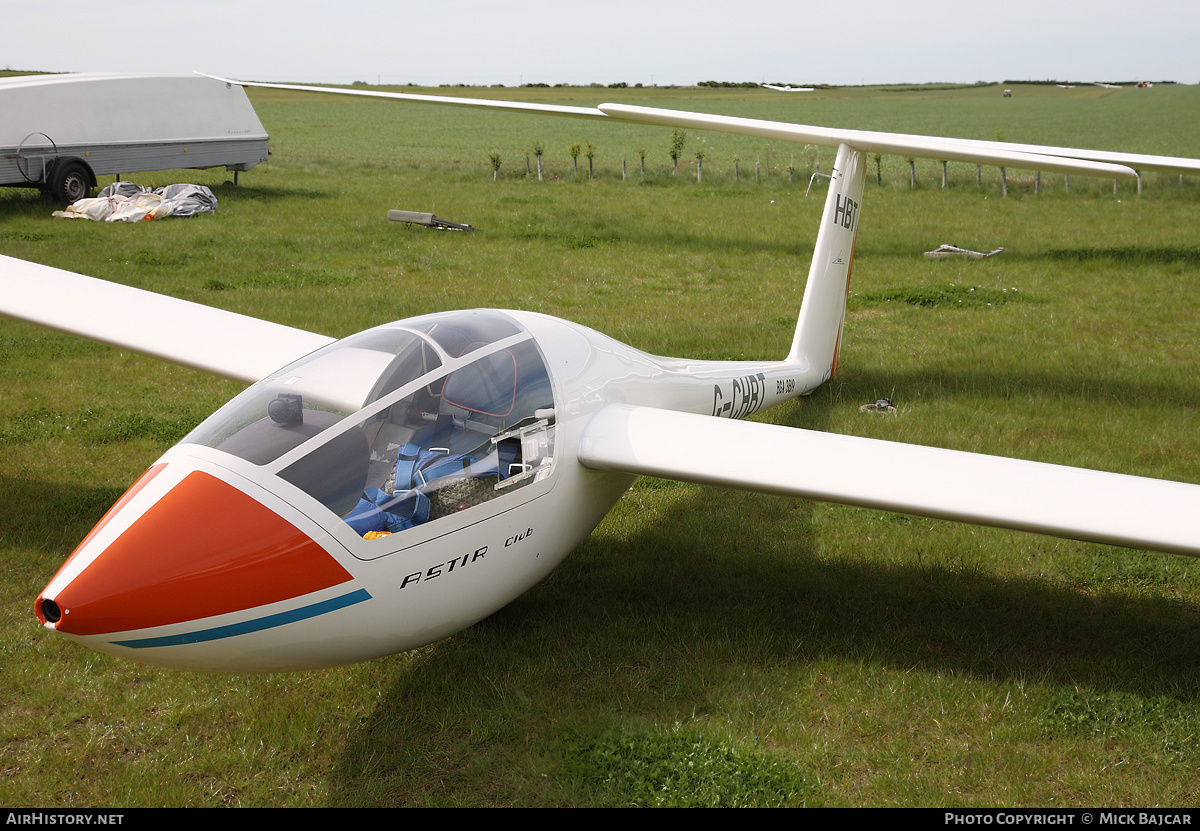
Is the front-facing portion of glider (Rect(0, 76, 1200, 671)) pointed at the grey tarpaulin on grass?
no

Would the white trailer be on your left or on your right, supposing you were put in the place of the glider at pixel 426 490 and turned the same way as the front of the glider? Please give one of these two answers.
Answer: on your right

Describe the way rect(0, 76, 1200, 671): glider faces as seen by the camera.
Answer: facing the viewer and to the left of the viewer
